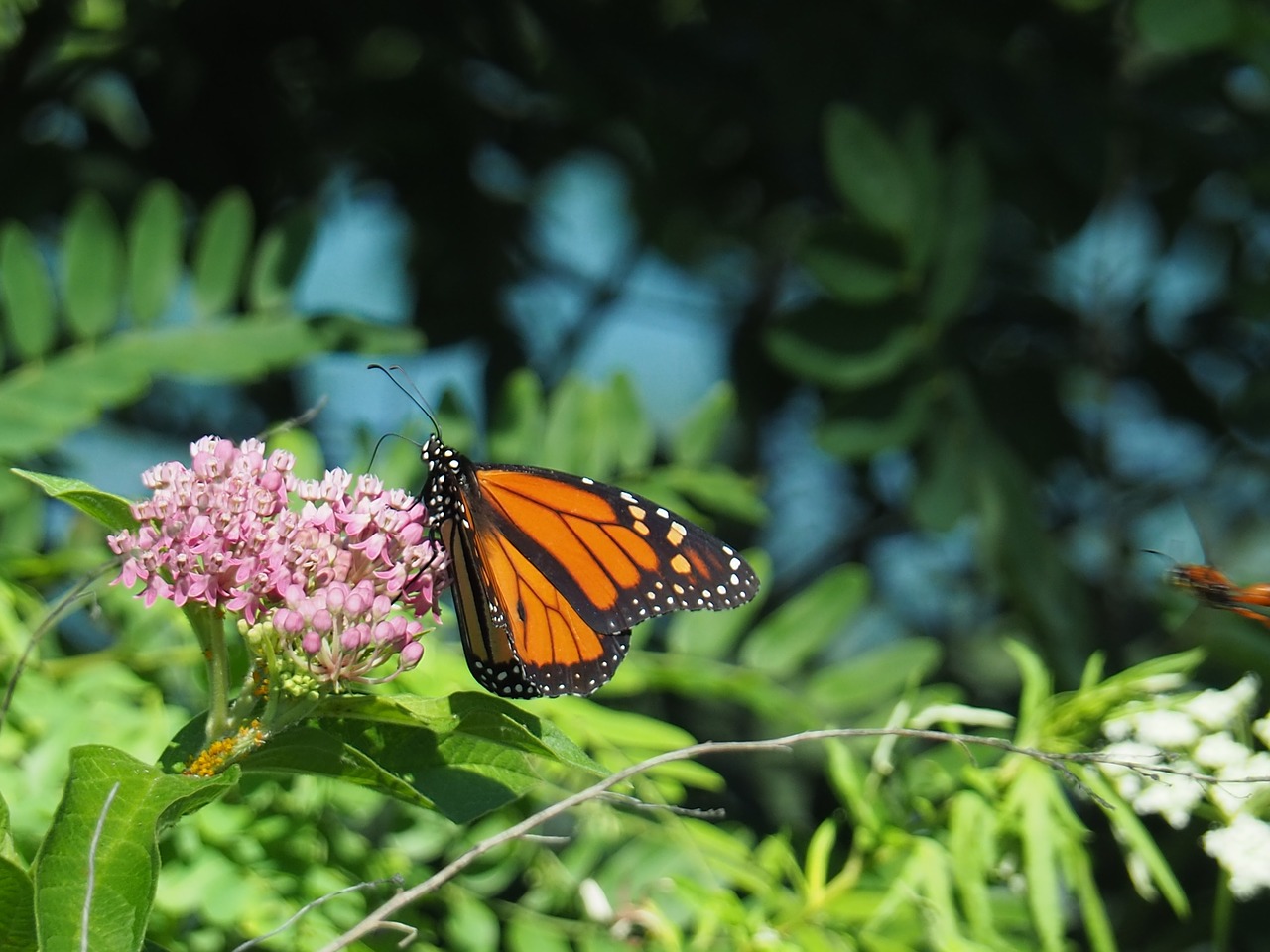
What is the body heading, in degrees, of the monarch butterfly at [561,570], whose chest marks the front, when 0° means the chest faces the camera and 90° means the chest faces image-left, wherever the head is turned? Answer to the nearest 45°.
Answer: approximately 90°
